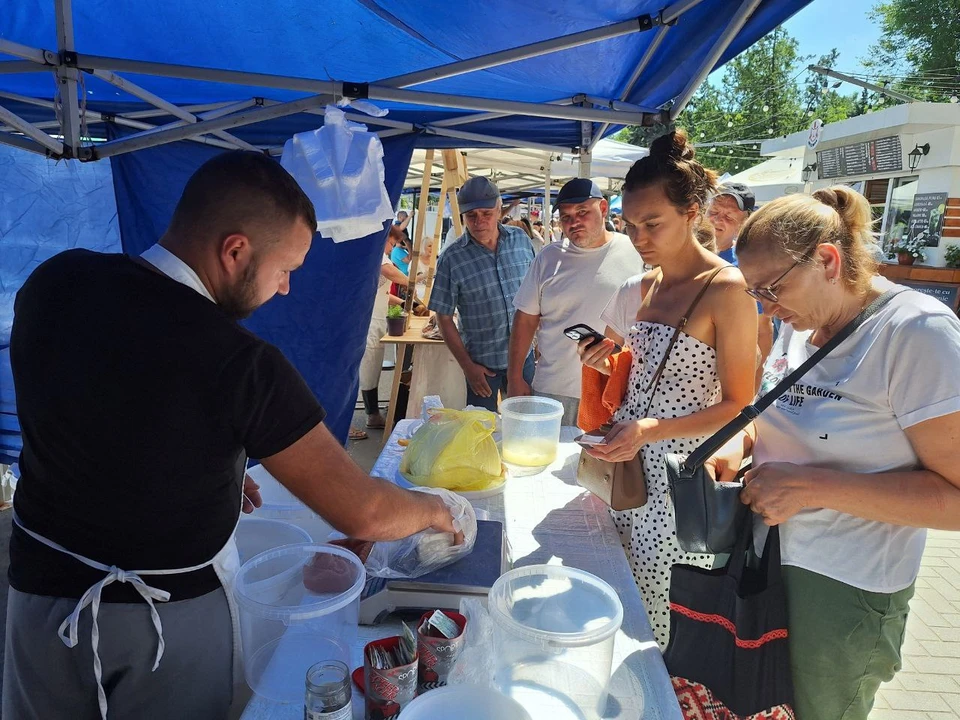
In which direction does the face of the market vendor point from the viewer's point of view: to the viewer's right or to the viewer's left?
to the viewer's right

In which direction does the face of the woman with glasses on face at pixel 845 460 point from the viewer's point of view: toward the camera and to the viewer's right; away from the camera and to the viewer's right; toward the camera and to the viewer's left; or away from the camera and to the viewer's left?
toward the camera and to the viewer's left

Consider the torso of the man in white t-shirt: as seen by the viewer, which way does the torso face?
toward the camera

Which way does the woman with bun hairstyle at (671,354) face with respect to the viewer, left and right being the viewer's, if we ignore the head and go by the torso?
facing the viewer and to the left of the viewer

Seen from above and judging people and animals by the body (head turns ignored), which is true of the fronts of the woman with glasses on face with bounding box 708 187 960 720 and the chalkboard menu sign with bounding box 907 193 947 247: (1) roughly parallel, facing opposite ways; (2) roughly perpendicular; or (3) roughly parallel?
roughly parallel

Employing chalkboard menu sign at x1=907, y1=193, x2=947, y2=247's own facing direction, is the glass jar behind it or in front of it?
in front

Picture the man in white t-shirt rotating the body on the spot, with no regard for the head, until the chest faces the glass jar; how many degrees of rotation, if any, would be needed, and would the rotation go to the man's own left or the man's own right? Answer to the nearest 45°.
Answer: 0° — they already face it

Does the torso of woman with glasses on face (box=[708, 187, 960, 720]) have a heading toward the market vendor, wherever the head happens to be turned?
yes

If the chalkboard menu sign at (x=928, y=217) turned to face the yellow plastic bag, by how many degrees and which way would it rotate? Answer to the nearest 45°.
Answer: approximately 45° to its left

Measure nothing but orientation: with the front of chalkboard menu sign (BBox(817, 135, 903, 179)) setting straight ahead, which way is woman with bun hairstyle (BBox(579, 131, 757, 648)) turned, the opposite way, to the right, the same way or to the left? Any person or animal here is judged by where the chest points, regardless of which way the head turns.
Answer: the same way

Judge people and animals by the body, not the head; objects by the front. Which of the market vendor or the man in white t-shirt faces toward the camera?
the man in white t-shirt

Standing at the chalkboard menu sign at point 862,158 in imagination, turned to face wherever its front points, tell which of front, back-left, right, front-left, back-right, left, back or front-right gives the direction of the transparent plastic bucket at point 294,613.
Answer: front-left

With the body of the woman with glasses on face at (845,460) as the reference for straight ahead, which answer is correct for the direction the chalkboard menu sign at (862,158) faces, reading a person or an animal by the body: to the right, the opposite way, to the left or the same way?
the same way
